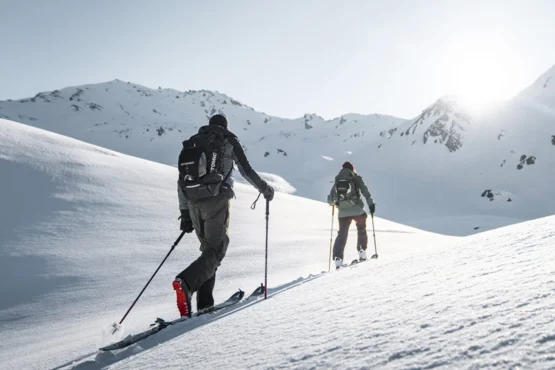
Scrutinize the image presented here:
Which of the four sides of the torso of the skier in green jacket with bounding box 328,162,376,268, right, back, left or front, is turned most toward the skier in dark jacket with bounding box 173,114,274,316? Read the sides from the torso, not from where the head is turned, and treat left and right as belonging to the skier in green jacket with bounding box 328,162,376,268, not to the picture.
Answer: back

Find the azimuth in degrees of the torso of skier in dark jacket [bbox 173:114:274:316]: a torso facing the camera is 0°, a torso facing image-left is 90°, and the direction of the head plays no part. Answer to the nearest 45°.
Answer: approximately 225°

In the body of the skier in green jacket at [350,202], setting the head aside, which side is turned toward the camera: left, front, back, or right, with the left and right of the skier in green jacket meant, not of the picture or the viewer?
back

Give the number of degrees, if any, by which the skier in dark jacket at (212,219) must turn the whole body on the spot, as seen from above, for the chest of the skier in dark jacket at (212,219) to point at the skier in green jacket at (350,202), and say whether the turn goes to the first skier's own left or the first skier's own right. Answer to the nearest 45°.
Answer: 0° — they already face them
